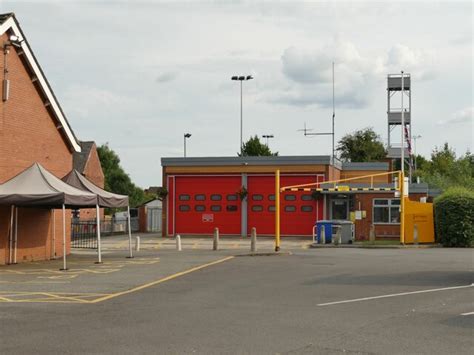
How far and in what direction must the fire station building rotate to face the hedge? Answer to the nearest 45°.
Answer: approximately 45° to its left

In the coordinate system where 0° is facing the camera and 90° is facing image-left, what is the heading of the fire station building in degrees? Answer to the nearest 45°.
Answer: approximately 0°

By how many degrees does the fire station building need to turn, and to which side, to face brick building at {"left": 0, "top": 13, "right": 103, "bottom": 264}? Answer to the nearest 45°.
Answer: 0° — it already faces it

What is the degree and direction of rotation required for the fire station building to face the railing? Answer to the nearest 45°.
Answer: approximately 45° to its right
